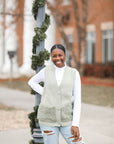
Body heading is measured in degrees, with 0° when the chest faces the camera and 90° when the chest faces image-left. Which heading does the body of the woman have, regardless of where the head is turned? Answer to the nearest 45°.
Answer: approximately 0°

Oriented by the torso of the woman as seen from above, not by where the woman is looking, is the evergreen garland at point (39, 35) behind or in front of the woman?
behind

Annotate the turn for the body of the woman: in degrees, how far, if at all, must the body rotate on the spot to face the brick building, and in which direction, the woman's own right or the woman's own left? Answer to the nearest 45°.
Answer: approximately 180°
